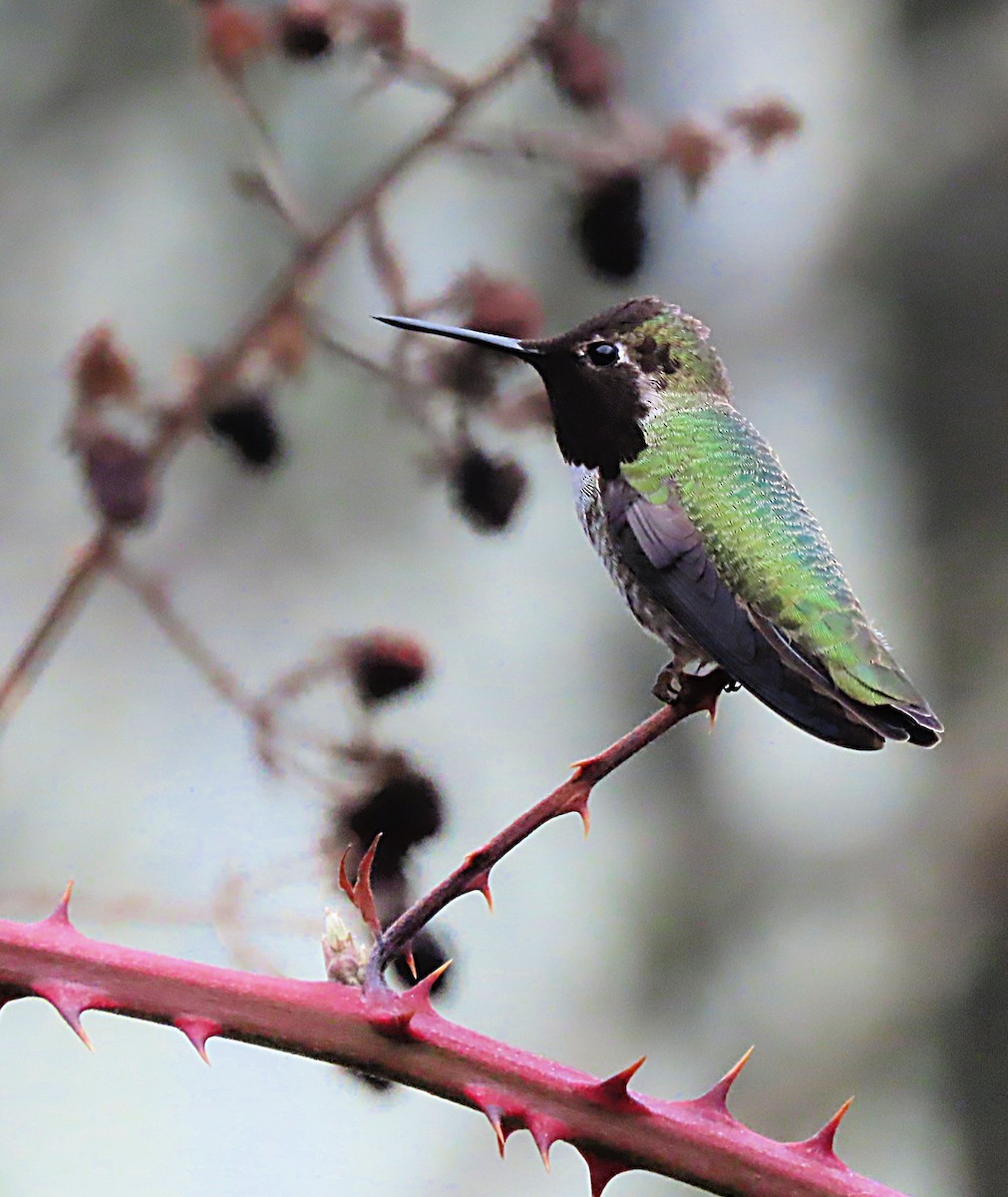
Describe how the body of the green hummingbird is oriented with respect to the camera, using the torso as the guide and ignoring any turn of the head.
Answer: to the viewer's left
